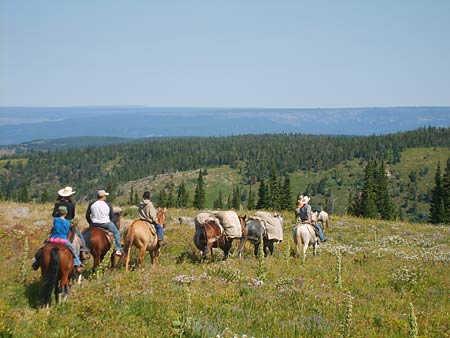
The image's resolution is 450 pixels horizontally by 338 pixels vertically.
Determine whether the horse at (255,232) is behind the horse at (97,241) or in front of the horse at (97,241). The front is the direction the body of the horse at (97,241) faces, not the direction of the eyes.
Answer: in front

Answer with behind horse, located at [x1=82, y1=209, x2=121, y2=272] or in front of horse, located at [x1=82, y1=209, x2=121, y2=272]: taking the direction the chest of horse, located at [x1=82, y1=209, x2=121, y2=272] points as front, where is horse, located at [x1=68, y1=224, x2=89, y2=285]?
behind

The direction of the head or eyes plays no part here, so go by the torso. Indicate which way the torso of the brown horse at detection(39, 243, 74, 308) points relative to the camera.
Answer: away from the camera

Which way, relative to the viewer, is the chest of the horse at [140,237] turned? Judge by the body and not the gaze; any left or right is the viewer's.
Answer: facing away from the viewer and to the right of the viewer

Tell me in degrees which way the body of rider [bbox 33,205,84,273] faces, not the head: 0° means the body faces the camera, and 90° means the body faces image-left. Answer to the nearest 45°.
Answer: approximately 180°

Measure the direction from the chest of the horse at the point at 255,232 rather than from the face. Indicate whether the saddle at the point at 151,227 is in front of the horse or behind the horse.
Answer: behind
